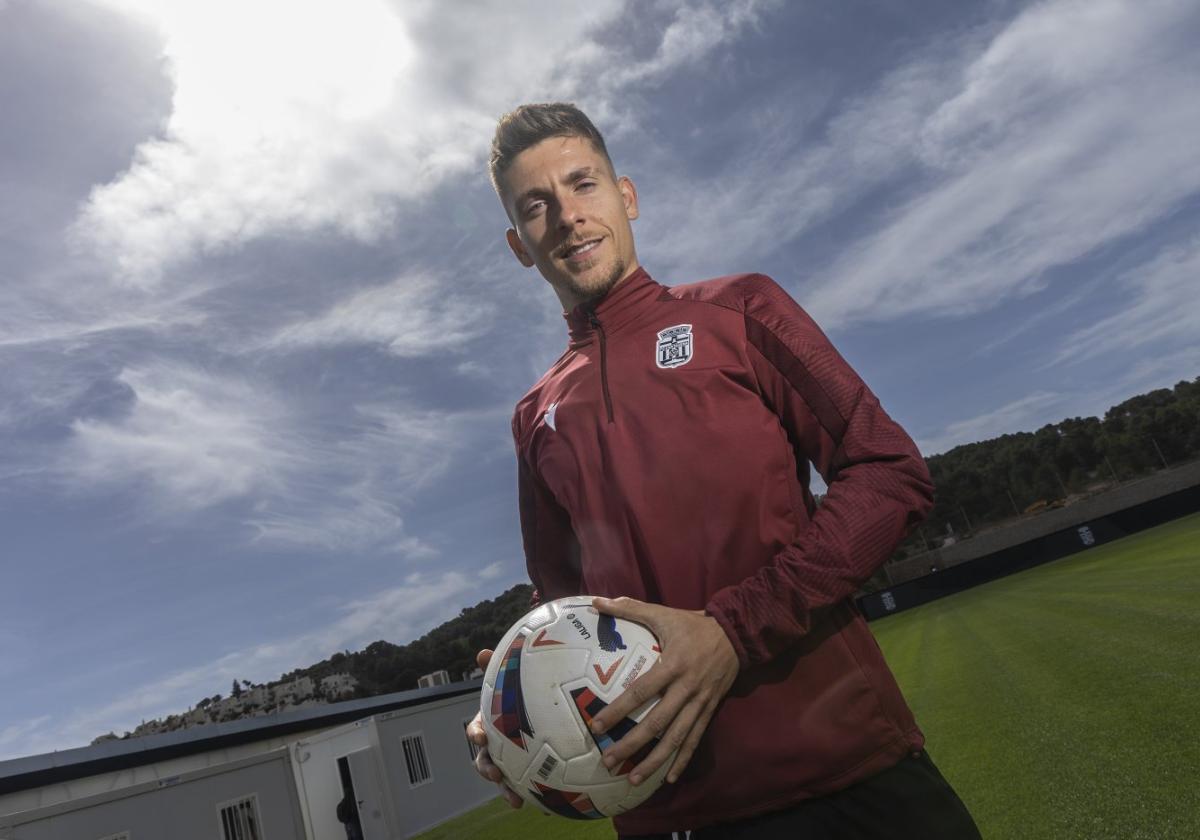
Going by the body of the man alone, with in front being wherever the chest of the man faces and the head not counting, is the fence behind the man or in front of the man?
behind

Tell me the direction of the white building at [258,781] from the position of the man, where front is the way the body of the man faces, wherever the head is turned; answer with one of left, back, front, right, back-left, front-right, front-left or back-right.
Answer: right

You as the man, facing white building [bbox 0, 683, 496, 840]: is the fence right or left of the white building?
right

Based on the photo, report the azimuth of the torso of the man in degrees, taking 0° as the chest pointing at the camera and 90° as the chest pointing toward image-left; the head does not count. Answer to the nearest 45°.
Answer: approximately 45°
